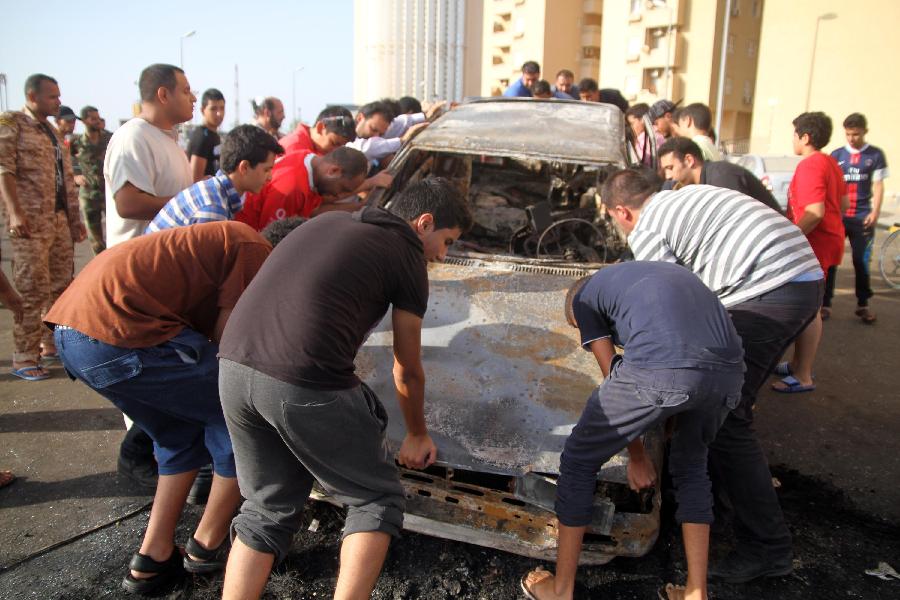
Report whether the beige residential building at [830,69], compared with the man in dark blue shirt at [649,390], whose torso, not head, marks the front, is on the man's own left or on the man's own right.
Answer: on the man's own right

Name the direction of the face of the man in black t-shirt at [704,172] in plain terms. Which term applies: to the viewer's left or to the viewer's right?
to the viewer's left

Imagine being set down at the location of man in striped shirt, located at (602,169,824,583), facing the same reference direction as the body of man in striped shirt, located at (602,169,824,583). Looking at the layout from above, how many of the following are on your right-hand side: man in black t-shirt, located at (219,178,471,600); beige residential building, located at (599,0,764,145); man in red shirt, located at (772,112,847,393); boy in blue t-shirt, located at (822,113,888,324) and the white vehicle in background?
4

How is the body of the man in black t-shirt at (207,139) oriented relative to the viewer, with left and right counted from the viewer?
facing the viewer and to the right of the viewer

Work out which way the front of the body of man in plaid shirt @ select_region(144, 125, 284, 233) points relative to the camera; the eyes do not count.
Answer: to the viewer's right

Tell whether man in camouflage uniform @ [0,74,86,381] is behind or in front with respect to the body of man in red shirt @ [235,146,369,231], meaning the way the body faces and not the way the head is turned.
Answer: behind

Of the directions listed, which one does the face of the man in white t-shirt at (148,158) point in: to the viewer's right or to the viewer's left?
to the viewer's right

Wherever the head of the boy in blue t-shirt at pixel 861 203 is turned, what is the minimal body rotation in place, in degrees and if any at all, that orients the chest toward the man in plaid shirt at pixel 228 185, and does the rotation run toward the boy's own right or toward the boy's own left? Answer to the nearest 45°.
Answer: approximately 45° to the boy's own right

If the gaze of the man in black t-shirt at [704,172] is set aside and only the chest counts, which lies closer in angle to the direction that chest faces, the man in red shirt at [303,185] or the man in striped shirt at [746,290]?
the man in red shirt

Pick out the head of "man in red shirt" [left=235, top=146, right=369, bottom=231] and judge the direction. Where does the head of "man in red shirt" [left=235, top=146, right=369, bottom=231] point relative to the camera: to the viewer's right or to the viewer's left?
to the viewer's right

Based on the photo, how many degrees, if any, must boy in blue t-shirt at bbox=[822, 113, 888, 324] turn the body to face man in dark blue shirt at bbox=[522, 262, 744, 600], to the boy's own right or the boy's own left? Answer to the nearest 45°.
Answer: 0° — they already face them

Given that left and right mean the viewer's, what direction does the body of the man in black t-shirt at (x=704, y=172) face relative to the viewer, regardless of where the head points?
facing to the left of the viewer

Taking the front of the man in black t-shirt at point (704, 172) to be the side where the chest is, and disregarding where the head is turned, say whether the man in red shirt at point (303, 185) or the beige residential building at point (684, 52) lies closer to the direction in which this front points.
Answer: the man in red shirt

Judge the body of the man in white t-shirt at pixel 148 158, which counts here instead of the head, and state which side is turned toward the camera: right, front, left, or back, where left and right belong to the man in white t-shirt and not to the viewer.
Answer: right
